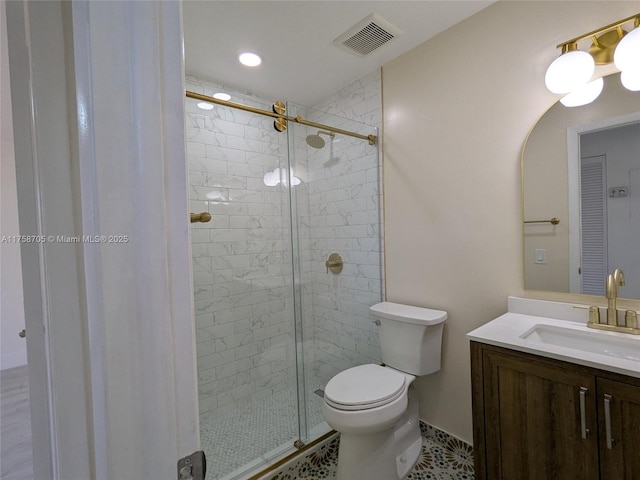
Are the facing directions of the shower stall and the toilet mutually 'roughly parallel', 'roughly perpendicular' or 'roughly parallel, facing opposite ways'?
roughly perpendicular

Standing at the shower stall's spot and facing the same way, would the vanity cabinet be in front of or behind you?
in front

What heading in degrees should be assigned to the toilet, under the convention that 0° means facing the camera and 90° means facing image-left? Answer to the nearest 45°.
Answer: approximately 45°

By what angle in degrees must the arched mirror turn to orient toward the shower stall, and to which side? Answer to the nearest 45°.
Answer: approximately 90° to its right

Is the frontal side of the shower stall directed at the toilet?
yes

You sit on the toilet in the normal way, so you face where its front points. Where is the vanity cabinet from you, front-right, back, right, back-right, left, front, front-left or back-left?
left

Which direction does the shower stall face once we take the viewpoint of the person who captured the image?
facing the viewer and to the right of the viewer

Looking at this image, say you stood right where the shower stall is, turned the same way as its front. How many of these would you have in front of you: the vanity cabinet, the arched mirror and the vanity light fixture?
3

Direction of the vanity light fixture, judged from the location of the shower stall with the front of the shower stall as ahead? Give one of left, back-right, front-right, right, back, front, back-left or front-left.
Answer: front
